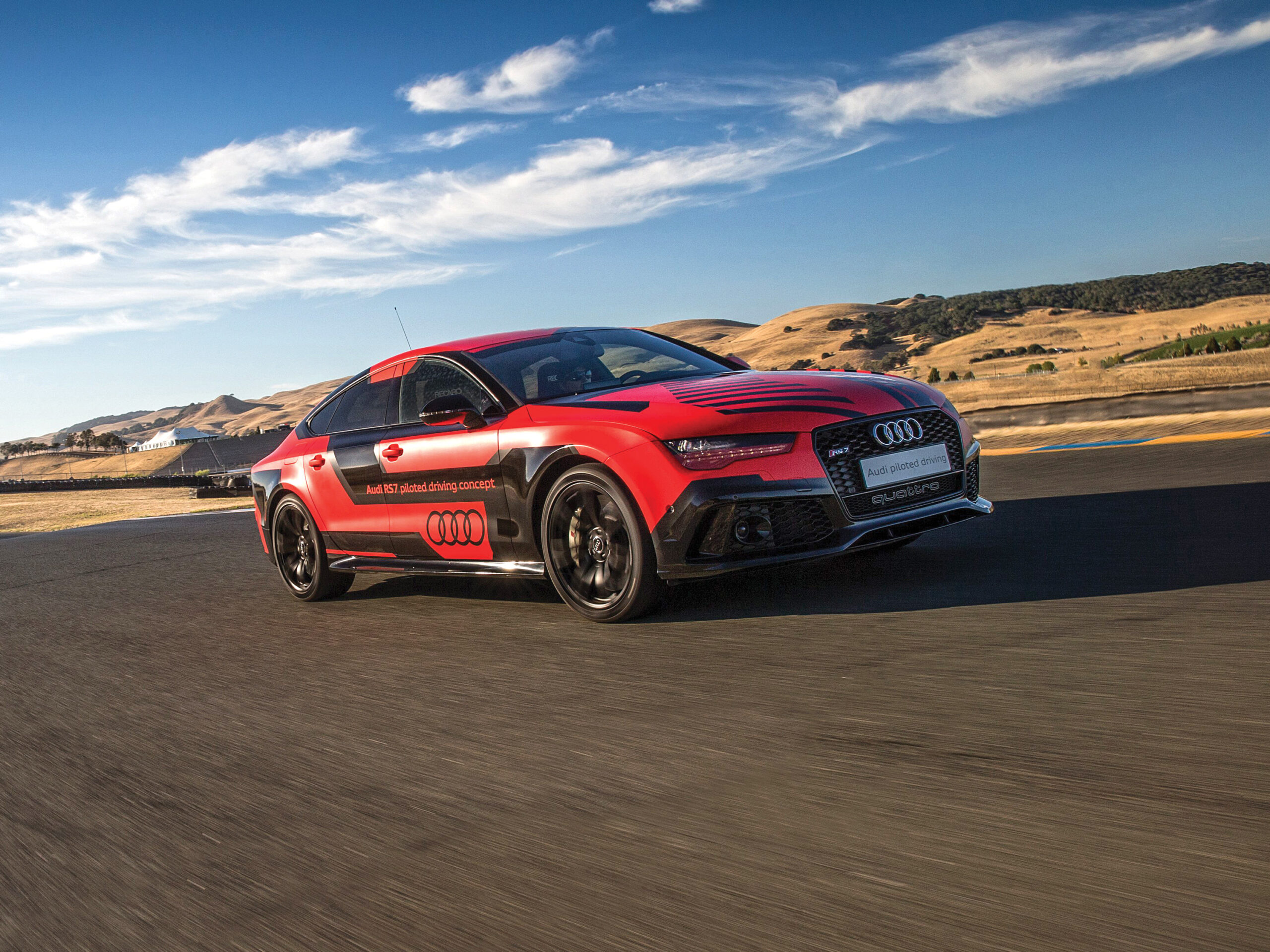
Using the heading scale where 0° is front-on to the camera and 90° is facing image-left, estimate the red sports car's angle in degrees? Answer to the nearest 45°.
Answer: approximately 315°

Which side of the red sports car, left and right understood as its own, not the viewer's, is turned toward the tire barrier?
back
